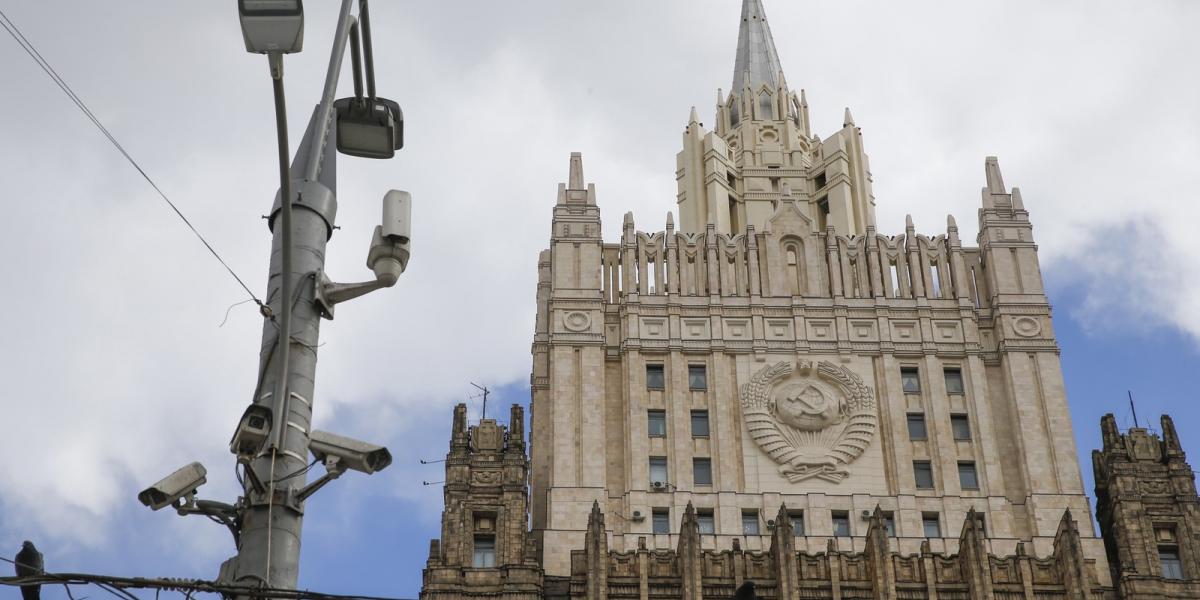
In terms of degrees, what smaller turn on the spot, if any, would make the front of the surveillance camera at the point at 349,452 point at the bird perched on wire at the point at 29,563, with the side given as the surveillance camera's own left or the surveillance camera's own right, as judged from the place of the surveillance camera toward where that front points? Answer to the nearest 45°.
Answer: approximately 135° to the surveillance camera's own right

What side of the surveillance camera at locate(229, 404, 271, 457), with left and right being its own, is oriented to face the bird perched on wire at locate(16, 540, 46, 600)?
right

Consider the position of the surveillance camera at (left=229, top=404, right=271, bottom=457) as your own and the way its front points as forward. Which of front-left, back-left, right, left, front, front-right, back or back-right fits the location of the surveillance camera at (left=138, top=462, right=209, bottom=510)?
right

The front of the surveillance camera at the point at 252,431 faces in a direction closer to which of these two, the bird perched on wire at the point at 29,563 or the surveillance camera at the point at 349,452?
the bird perched on wire

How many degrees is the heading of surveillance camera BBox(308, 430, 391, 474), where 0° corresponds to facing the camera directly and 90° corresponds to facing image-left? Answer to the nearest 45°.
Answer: approximately 315°

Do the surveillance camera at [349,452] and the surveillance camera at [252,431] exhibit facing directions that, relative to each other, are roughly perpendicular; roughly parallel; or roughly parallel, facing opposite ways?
roughly perpendicular
